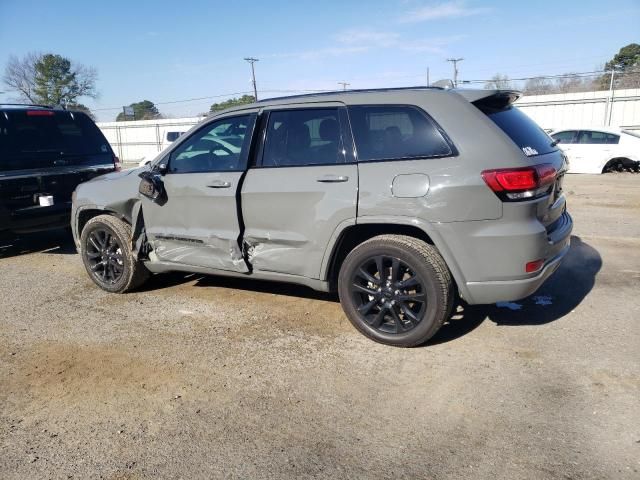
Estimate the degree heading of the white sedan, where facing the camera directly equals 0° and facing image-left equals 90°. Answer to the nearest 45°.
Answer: approximately 90°

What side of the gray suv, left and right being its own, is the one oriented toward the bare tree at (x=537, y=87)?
right

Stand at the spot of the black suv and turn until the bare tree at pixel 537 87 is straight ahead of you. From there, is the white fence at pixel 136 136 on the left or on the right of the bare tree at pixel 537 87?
left

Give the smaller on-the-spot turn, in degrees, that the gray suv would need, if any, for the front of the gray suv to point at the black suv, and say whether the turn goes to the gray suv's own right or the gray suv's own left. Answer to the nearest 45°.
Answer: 0° — it already faces it

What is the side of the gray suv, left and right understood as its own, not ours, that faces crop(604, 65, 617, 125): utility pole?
right

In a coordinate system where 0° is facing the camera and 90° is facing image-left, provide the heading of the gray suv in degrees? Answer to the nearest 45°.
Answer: approximately 135°

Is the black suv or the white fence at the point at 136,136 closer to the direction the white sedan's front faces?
the white fence
